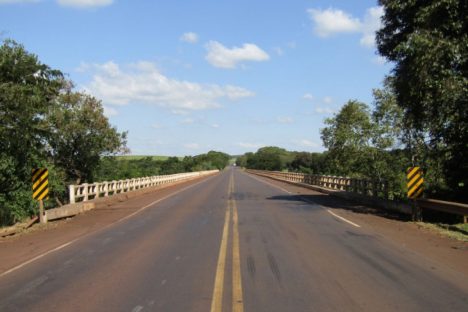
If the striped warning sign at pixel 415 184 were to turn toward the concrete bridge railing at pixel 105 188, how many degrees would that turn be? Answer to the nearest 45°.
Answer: approximately 90° to its right

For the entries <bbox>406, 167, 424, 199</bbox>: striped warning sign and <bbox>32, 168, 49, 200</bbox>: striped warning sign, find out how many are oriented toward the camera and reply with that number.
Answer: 2

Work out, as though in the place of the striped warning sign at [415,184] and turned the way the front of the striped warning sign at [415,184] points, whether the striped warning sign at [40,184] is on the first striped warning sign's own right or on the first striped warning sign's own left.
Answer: on the first striped warning sign's own right

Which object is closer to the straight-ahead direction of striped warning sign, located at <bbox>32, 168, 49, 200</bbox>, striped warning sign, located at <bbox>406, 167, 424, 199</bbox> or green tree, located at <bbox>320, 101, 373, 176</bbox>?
the striped warning sign

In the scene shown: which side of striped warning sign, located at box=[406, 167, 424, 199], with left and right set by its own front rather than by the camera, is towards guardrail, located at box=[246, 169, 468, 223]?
back

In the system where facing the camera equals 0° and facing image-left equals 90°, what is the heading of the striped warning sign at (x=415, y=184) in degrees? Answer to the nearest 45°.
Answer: approximately 0°

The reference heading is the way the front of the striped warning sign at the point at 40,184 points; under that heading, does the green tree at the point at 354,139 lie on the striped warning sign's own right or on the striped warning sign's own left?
on the striped warning sign's own left

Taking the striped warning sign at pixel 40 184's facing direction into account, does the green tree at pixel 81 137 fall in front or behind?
behind

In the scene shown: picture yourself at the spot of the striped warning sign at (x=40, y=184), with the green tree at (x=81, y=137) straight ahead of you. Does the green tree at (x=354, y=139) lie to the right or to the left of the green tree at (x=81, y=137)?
right

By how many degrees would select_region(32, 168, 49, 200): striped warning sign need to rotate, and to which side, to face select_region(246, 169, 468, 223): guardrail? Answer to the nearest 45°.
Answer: approximately 90° to its left
